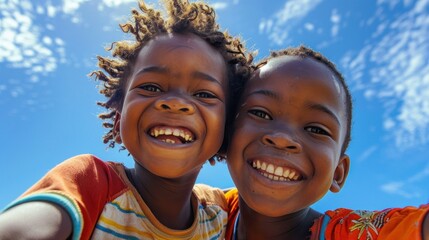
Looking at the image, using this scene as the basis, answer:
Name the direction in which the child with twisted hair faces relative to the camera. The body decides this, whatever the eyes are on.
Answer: toward the camera

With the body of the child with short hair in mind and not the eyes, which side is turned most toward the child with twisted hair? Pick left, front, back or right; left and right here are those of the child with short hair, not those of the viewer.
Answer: right

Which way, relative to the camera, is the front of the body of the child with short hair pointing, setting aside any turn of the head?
toward the camera

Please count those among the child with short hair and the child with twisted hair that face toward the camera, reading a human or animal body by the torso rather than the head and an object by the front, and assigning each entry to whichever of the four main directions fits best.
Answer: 2

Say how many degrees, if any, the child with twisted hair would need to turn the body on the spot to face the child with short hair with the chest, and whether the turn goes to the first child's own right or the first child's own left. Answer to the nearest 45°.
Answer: approximately 45° to the first child's own left
